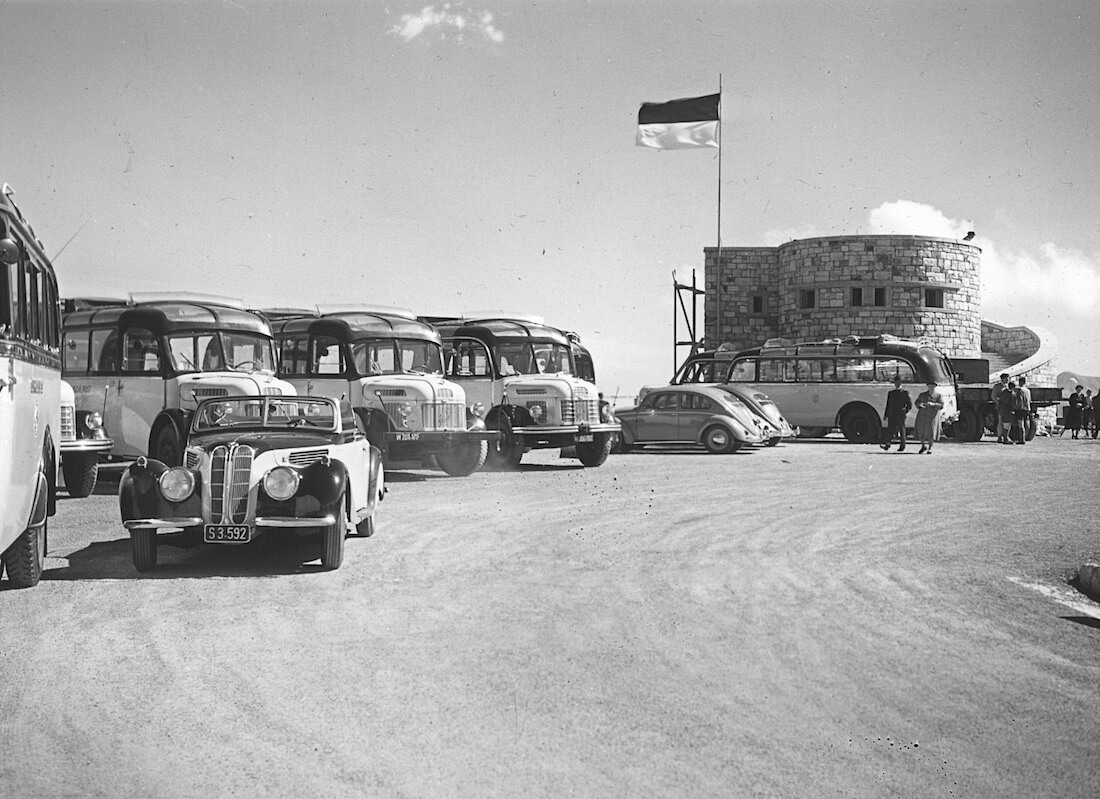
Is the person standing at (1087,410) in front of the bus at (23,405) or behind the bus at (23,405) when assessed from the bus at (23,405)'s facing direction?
behind

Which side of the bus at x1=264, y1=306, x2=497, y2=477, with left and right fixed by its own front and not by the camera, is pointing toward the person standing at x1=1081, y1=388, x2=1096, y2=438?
left

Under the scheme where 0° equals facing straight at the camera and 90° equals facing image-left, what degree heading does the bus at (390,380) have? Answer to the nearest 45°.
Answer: approximately 315°

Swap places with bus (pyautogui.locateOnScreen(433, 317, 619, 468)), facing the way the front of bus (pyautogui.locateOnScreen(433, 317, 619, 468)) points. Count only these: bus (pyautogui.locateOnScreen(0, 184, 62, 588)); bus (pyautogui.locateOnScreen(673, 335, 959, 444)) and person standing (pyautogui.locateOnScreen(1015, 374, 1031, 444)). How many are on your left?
2

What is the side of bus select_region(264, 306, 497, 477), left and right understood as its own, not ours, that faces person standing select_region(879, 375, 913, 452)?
left

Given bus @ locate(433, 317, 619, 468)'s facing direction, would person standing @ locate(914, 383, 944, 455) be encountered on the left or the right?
on its left

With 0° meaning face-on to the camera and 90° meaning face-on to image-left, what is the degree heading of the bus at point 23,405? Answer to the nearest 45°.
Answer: approximately 45°

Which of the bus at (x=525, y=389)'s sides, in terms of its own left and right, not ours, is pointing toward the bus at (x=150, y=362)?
right

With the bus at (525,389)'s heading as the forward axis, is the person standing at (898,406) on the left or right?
on its left

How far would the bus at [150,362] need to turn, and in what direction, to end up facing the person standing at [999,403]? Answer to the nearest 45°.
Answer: approximately 45° to its left

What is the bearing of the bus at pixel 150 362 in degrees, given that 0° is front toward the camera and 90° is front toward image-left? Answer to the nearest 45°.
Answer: approximately 315°
